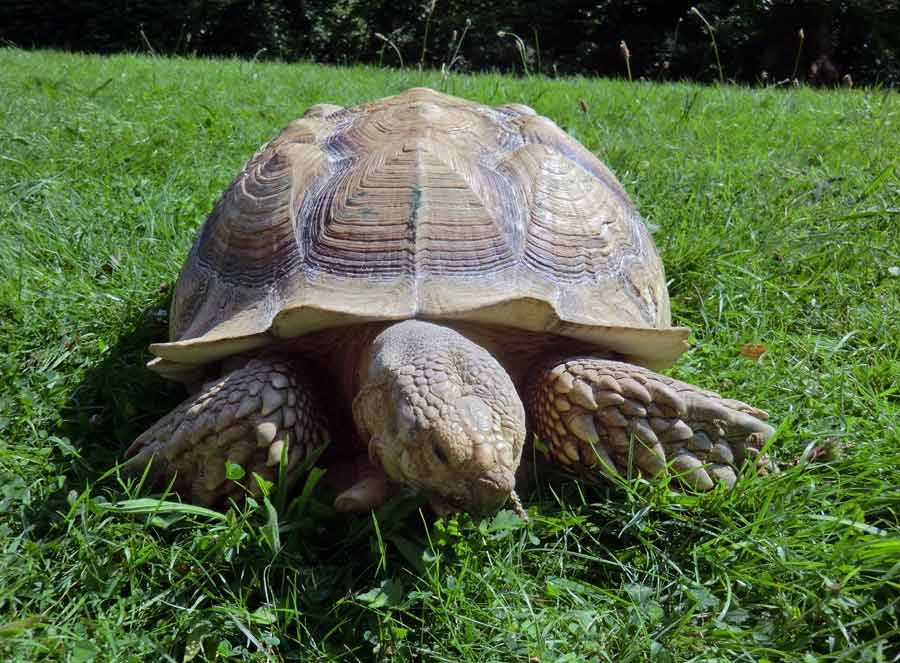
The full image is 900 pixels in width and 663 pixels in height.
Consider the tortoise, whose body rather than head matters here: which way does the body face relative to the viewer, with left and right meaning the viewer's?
facing the viewer
